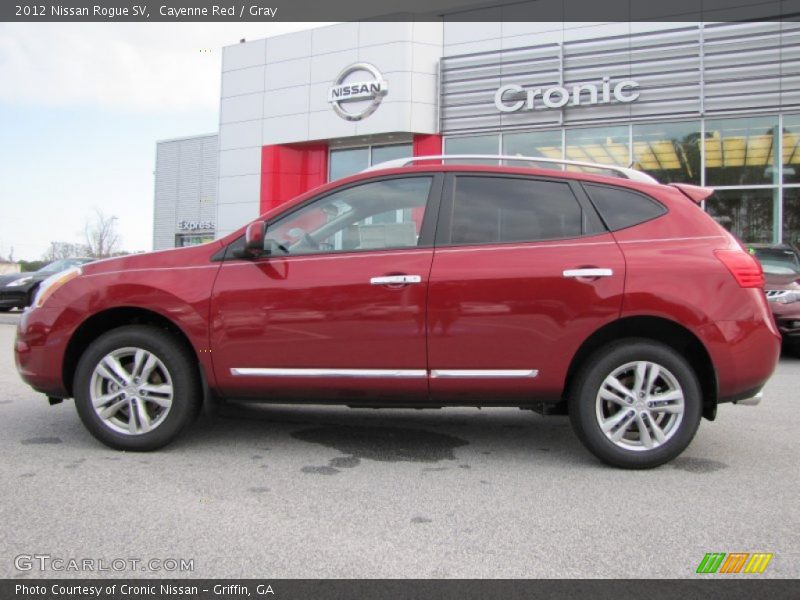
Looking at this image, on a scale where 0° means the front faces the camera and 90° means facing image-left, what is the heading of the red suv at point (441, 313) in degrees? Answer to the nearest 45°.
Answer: approximately 90°

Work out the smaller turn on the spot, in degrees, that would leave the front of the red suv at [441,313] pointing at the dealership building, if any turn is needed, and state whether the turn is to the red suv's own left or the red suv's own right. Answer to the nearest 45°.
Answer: approximately 90° to the red suv's own right
